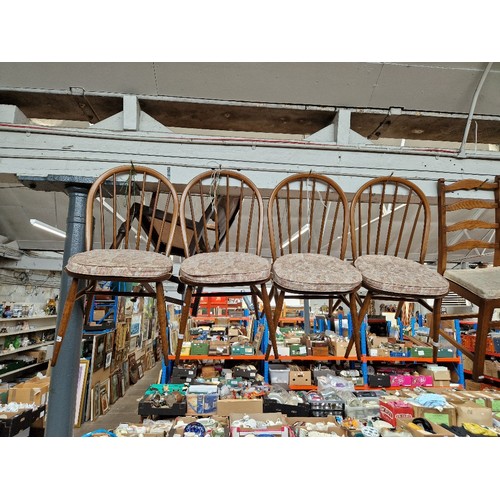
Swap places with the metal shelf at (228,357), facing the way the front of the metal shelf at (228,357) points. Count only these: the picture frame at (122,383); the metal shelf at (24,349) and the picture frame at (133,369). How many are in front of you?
0

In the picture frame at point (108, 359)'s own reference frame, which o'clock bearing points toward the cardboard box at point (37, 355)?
The cardboard box is roughly at 6 o'clock from the picture frame.

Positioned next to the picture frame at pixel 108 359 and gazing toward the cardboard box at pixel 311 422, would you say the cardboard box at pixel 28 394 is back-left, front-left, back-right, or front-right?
front-right

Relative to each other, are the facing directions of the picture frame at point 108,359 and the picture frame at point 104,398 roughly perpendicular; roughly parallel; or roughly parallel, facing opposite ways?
roughly parallel

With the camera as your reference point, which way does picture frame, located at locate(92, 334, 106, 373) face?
facing the viewer and to the right of the viewer

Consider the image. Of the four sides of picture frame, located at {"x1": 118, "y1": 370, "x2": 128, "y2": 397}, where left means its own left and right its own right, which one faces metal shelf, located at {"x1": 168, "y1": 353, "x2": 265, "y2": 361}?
front

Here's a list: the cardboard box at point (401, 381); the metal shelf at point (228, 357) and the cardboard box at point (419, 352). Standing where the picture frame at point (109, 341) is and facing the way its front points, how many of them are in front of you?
3

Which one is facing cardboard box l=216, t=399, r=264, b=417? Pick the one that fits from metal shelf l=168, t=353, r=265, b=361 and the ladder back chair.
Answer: the metal shelf

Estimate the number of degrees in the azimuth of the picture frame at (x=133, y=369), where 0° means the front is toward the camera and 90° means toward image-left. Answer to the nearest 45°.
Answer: approximately 315°

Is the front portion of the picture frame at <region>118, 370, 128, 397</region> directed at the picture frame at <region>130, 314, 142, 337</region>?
no

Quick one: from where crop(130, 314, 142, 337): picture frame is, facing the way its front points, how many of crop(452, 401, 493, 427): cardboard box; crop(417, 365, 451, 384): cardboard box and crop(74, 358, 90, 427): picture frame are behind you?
0

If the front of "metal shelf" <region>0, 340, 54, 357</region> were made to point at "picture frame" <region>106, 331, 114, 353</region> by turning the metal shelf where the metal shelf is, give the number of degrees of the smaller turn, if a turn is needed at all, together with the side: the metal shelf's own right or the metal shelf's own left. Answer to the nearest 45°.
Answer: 0° — it already faces it

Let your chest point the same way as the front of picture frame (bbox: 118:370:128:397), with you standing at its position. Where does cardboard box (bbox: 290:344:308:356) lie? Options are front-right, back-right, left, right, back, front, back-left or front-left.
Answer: front

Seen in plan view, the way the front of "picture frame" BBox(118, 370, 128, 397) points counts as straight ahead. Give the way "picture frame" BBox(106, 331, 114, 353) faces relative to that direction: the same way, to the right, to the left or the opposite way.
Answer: the same way

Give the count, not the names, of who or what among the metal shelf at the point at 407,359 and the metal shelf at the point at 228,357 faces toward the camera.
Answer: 2

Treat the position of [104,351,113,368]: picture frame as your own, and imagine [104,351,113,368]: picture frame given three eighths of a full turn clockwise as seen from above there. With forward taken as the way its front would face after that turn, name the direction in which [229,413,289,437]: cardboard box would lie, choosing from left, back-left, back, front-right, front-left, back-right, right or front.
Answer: left

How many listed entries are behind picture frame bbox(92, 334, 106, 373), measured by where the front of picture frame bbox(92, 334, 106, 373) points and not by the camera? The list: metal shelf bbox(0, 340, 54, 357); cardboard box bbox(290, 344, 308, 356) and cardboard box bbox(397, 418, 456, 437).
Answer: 1

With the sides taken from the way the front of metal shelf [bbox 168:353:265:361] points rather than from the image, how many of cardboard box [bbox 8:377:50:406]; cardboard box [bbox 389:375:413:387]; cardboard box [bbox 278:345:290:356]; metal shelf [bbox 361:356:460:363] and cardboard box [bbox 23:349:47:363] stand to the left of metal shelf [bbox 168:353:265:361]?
3

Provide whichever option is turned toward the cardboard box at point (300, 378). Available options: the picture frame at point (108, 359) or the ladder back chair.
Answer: the picture frame

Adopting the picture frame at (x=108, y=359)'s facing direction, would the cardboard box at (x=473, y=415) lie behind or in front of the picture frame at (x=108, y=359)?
in front

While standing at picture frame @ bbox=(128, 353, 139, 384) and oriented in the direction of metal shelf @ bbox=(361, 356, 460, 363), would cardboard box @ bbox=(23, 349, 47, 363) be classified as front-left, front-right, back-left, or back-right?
back-right

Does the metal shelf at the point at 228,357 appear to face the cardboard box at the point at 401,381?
no

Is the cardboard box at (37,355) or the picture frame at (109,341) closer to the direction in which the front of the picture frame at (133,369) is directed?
the picture frame

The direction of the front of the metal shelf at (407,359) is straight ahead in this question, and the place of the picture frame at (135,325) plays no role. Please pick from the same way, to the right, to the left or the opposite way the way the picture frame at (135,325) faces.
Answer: to the left

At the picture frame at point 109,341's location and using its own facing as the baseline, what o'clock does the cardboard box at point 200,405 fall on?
The cardboard box is roughly at 1 o'clock from the picture frame.
